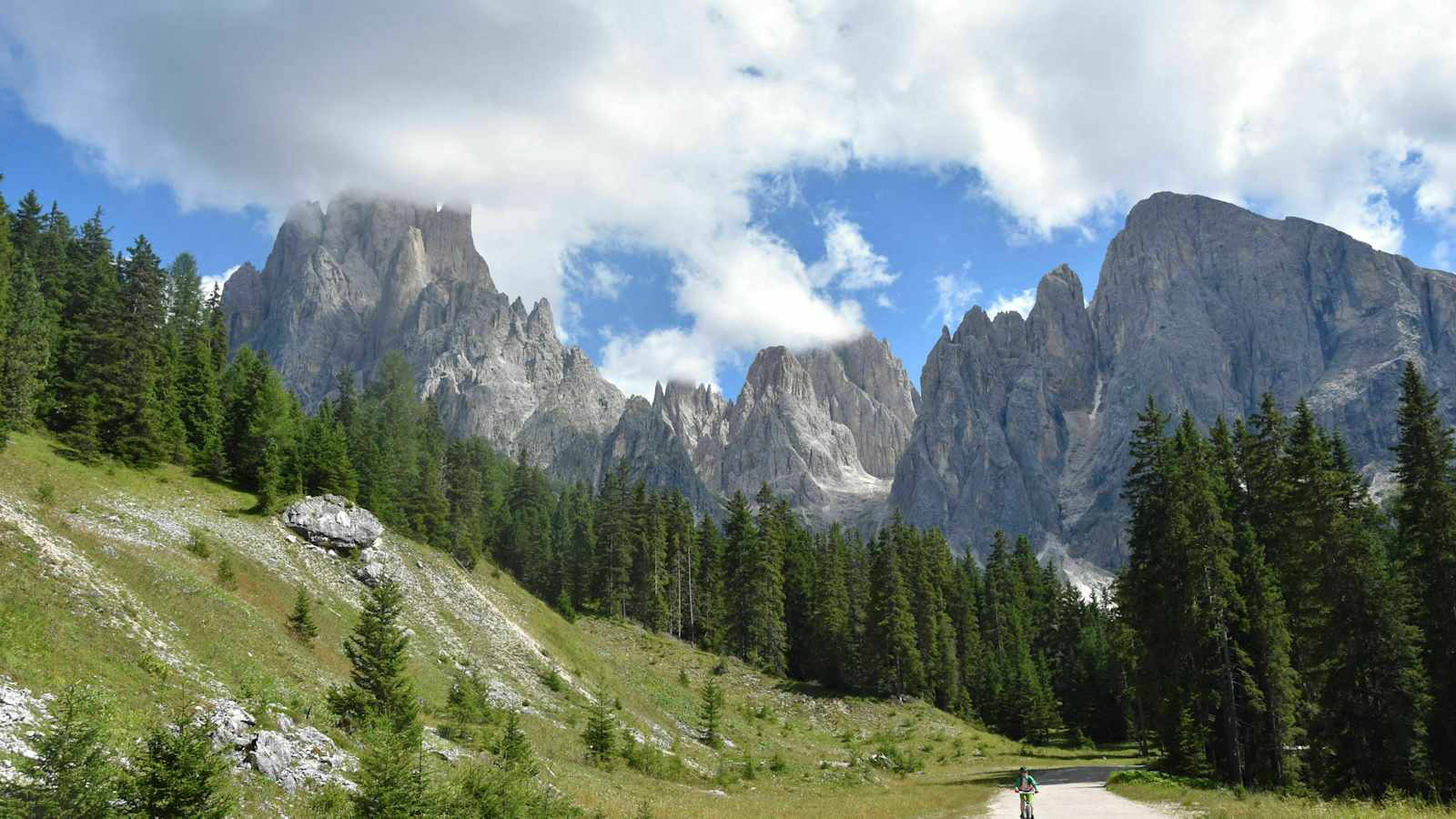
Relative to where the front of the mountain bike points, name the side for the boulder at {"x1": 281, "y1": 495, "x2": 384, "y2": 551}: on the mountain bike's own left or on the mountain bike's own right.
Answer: on the mountain bike's own right

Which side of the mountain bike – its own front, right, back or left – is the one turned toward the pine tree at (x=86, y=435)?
right

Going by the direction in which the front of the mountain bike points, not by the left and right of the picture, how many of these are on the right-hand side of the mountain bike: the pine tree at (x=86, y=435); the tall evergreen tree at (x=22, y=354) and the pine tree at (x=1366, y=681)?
2

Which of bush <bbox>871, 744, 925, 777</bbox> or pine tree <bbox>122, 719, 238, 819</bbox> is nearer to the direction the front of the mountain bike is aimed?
the pine tree

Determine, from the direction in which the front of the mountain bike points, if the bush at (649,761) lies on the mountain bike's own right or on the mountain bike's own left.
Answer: on the mountain bike's own right

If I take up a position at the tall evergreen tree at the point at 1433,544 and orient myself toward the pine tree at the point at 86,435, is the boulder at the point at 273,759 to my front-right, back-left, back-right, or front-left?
front-left

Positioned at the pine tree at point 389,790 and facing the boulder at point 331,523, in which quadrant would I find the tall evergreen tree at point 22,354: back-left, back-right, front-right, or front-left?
front-left

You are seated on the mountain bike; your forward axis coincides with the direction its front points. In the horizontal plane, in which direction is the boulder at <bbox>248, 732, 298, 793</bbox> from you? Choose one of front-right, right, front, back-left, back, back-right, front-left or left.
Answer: front-right

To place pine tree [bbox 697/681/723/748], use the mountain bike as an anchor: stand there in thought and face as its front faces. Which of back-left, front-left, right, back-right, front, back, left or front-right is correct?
back-right

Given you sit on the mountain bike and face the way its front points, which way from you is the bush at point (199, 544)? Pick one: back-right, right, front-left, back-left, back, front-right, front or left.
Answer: right

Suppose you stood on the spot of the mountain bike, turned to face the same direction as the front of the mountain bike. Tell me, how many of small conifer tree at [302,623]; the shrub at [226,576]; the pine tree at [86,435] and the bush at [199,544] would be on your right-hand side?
4

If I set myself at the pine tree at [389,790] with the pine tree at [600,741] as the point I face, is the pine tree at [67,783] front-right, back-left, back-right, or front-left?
back-left

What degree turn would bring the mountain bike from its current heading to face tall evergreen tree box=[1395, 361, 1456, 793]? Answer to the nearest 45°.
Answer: approximately 135° to its left

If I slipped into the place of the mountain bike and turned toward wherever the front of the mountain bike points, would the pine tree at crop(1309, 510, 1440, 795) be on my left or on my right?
on my left

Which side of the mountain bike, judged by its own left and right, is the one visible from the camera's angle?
front

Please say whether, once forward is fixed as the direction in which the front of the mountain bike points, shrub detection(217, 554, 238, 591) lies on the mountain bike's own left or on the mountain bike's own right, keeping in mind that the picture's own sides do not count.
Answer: on the mountain bike's own right

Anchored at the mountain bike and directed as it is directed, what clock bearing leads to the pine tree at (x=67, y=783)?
The pine tree is roughly at 1 o'clock from the mountain bike.
